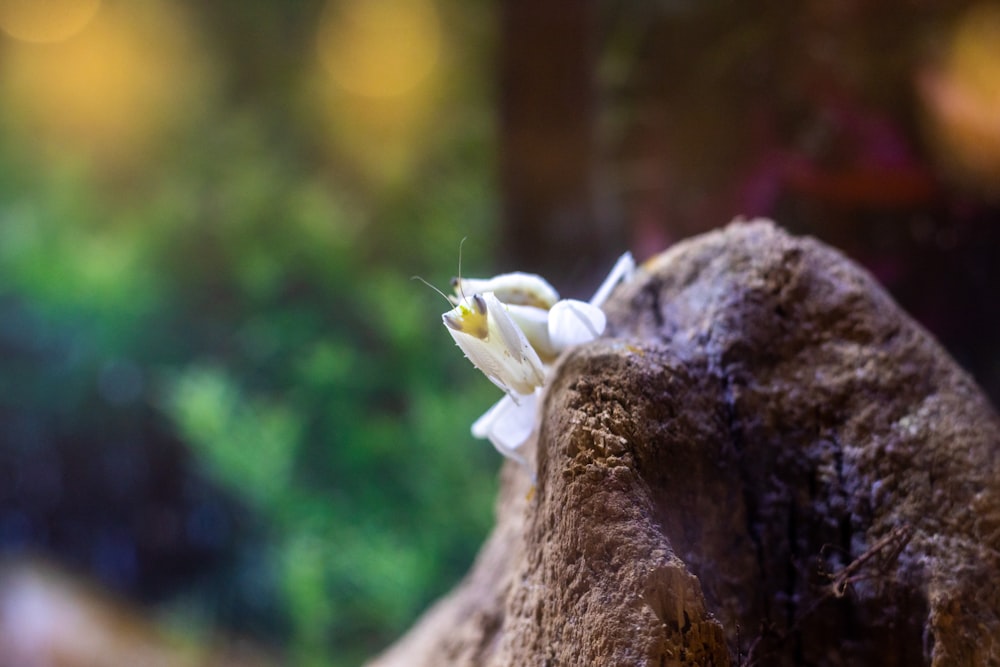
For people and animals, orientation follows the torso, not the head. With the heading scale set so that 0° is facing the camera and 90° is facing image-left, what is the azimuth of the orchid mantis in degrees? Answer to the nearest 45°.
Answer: approximately 45°
